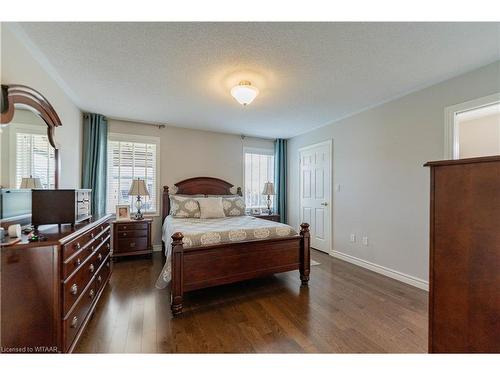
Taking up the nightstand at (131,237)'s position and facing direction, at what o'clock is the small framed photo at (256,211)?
The small framed photo is roughly at 9 o'clock from the nightstand.

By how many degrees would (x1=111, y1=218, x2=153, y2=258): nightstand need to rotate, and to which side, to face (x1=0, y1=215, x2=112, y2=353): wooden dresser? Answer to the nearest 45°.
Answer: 0° — it already faces it

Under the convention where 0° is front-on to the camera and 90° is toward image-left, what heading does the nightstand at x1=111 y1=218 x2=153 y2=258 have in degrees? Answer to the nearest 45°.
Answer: approximately 0°

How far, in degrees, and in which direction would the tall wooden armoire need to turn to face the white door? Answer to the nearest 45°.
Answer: approximately 45° to its right

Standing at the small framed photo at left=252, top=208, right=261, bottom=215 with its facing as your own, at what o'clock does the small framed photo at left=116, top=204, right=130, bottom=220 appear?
the small framed photo at left=116, top=204, right=130, bottom=220 is roughly at 2 o'clock from the small framed photo at left=252, top=208, right=261, bottom=215.

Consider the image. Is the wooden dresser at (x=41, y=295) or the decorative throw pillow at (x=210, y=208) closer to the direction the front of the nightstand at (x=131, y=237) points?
the wooden dresser

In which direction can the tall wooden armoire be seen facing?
to the viewer's left

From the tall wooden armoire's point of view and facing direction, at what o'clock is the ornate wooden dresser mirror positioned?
The ornate wooden dresser mirror is roughly at 11 o'clock from the tall wooden armoire.

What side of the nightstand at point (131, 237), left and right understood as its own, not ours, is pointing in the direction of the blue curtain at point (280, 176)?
left
